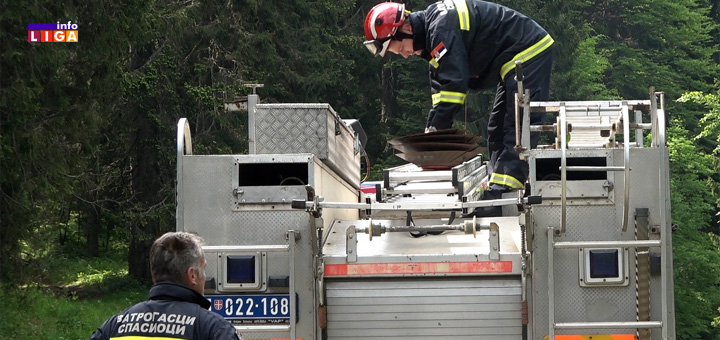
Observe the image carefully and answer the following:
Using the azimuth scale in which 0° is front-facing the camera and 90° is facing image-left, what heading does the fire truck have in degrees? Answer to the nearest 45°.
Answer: approximately 180°

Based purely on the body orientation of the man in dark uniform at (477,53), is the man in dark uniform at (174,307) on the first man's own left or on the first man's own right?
on the first man's own left

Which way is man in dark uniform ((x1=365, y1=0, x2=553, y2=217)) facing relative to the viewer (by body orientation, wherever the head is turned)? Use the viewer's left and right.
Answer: facing to the left of the viewer
